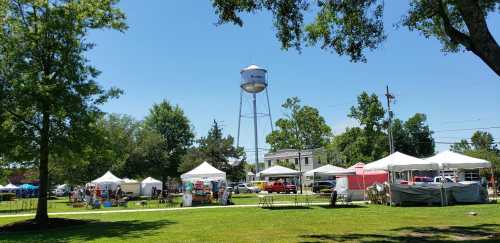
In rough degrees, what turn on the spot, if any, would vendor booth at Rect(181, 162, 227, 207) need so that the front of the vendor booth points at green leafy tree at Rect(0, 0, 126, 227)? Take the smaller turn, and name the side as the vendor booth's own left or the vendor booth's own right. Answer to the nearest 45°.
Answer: approximately 45° to the vendor booth's own right

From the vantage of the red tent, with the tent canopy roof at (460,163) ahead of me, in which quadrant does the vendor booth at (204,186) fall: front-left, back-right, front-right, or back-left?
back-right

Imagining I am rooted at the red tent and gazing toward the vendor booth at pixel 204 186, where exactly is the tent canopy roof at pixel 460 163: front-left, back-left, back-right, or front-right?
back-left

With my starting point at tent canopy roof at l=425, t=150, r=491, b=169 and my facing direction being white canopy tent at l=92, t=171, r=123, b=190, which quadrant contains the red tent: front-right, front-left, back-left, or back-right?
front-right

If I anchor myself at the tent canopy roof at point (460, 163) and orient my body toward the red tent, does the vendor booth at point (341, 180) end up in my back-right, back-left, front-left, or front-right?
front-left

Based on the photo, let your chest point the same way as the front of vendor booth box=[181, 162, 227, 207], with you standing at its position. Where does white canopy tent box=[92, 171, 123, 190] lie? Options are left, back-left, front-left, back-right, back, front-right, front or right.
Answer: back-right

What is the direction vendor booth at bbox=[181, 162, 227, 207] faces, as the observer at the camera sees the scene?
facing the viewer

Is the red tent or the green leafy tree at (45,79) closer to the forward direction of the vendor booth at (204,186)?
the green leafy tree

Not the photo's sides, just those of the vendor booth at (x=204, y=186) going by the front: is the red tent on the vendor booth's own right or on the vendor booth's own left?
on the vendor booth's own left

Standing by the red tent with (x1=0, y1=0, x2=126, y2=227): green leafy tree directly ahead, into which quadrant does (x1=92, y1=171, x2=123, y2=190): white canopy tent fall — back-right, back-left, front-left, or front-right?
front-right

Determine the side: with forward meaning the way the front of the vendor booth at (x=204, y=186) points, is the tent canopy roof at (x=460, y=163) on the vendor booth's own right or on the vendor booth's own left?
on the vendor booth's own left

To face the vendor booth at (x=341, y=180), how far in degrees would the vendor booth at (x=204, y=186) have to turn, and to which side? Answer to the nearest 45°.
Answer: approximately 90° to its left

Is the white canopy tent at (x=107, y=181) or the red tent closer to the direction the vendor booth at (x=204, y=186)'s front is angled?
the red tent

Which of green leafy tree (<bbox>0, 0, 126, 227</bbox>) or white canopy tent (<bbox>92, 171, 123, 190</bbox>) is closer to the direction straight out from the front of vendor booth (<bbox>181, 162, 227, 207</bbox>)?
the green leafy tree
